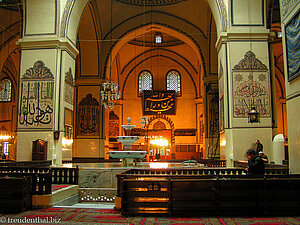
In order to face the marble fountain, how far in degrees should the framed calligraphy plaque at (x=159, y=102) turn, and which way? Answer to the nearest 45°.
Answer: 0° — it already faces it

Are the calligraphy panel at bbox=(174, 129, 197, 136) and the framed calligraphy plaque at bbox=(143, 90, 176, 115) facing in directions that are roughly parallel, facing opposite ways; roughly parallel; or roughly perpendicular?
roughly parallel

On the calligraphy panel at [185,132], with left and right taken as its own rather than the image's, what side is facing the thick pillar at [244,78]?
front

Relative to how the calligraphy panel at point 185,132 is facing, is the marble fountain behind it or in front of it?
in front

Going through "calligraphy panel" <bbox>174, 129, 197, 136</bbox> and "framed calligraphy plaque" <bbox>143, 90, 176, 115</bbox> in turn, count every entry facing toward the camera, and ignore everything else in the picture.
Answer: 2

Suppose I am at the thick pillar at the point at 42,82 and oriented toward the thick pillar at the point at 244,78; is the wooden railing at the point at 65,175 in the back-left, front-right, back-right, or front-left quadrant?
front-right

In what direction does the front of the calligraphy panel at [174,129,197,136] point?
toward the camera

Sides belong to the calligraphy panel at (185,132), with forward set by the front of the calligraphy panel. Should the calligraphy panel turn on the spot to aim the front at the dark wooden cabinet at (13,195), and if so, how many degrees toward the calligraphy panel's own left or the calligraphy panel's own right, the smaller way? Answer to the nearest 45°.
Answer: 0° — it already faces it

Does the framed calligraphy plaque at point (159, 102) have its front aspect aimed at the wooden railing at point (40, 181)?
yes

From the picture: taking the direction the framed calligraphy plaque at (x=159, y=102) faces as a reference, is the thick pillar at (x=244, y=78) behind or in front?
in front

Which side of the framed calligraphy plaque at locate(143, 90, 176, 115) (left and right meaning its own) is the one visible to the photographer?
front

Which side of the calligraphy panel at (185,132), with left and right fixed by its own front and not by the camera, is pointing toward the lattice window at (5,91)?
right
